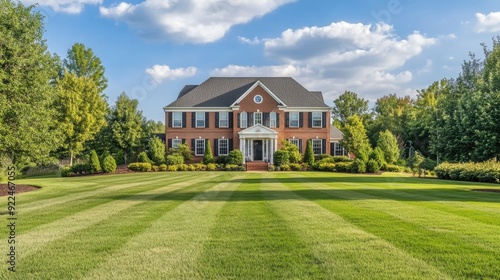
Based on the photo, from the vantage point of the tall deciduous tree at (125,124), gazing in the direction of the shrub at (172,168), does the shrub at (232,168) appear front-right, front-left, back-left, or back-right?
front-left

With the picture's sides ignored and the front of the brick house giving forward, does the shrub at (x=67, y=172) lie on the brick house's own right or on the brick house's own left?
on the brick house's own right

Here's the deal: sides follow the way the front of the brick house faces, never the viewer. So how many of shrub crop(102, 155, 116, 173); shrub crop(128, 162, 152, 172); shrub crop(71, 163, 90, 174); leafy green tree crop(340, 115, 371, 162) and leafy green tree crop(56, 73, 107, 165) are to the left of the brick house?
1

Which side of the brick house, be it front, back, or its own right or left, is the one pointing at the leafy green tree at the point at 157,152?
right

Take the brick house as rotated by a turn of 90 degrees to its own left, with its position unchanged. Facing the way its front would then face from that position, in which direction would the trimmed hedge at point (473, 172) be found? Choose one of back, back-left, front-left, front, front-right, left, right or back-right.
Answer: front-right

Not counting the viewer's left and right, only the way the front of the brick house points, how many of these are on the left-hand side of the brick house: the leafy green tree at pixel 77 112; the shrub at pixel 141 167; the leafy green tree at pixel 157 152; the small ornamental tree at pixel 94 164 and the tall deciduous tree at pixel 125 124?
0

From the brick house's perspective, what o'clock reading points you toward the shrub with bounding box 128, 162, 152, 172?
The shrub is roughly at 2 o'clock from the brick house.

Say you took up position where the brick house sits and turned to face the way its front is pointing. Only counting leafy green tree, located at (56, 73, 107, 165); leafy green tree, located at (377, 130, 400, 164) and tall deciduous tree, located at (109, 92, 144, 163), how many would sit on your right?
2

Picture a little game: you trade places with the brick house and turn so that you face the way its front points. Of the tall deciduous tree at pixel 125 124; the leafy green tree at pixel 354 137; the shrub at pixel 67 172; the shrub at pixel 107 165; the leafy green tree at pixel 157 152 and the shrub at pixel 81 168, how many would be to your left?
1

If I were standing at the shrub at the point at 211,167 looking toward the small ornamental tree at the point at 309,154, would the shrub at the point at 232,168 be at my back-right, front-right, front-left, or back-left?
front-right

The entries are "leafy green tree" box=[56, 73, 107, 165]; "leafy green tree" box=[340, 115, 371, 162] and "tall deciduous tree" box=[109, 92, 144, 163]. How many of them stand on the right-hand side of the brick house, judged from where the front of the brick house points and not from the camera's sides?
2

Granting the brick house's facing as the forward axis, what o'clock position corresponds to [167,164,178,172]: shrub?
The shrub is roughly at 2 o'clock from the brick house.

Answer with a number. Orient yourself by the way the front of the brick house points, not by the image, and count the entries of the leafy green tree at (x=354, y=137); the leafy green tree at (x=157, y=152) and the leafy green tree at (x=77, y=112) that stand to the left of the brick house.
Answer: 1

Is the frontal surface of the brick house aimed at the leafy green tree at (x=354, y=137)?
no

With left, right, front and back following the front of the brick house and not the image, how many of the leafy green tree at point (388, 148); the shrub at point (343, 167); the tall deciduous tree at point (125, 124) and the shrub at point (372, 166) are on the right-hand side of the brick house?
1

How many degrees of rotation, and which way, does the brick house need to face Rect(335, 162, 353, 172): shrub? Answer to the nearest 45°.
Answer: approximately 45° to its left

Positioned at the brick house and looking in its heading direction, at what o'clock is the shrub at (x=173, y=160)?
The shrub is roughly at 2 o'clock from the brick house.

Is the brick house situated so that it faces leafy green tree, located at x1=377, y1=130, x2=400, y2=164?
no

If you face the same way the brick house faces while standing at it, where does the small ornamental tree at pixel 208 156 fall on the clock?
The small ornamental tree is roughly at 2 o'clock from the brick house.

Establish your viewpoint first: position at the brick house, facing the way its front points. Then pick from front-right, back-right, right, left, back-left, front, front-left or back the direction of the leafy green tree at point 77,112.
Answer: right

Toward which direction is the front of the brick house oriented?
toward the camera
